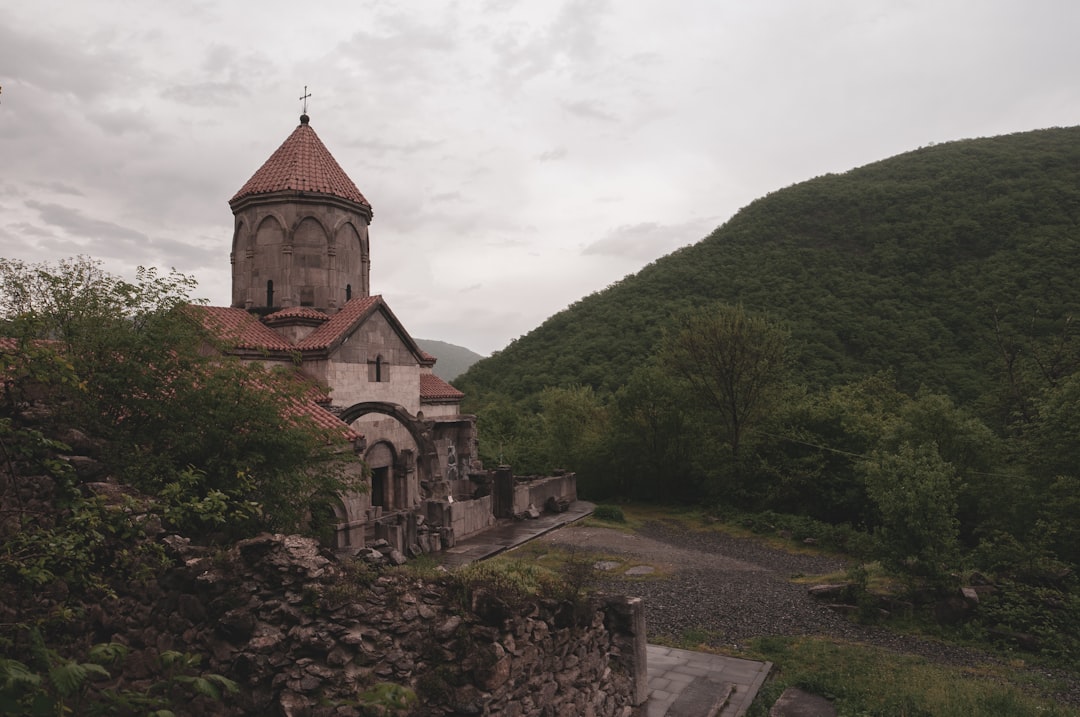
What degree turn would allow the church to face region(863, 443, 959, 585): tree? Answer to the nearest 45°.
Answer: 0° — it already faces it

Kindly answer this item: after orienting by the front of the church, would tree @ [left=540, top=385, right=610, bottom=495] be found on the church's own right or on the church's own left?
on the church's own left

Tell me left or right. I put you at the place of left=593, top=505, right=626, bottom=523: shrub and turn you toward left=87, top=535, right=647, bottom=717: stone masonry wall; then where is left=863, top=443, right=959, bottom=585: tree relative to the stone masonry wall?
left

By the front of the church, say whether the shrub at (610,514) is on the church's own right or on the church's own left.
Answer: on the church's own left

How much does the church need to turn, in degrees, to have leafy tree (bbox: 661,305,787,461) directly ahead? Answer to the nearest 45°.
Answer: approximately 45° to its left

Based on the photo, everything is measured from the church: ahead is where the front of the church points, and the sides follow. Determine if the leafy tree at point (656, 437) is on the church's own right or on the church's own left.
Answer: on the church's own left

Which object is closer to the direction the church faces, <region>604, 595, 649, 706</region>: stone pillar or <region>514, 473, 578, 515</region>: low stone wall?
the stone pillar

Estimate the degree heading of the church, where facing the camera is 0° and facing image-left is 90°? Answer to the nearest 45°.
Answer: approximately 315°
